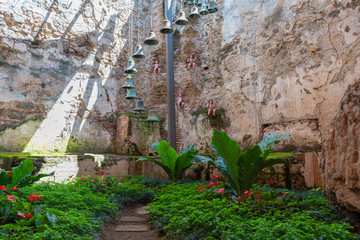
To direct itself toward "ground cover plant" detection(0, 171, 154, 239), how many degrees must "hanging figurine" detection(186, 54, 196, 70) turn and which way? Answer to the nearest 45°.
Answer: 0° — it already faces it

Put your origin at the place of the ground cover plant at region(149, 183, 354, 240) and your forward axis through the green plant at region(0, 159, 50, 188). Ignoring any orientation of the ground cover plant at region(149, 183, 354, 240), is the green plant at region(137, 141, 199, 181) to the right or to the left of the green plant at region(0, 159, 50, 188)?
right

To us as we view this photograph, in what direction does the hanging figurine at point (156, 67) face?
facing the viewer

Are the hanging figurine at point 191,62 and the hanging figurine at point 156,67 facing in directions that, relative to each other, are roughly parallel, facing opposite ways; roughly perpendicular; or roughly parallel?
roughly parallel

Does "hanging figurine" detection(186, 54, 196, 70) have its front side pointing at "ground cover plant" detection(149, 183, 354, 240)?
yes

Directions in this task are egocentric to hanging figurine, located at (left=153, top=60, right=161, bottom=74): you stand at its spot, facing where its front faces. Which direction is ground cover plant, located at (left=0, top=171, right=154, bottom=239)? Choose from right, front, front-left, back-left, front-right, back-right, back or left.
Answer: front

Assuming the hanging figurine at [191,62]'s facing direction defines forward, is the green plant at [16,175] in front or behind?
in front

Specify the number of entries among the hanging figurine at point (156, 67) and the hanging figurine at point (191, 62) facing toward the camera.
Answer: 2

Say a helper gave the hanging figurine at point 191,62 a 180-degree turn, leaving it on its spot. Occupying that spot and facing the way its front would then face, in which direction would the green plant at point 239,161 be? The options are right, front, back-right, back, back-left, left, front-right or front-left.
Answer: back

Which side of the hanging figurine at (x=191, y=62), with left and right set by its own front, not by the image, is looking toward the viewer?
front

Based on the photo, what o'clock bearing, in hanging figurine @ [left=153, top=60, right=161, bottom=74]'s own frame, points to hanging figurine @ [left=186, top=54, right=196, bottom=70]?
hanging figurine @ [left=186, top=54, right=196, bottom=70] is roughly at 10 o'clock from hanging figurine @ [left=153, top=60, right=161, bottom=74].

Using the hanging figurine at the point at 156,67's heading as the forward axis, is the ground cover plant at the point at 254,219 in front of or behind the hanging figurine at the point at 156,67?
in front
